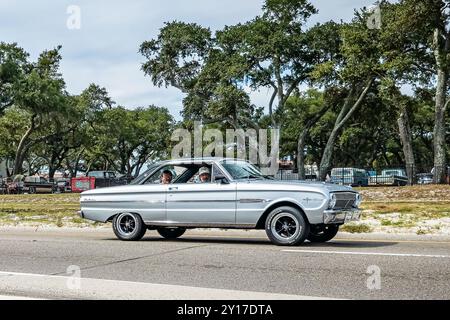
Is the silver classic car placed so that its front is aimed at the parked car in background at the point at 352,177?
no

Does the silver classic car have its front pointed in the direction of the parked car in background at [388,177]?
no

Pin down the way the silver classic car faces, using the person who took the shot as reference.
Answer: facing the viewer and to the right of the viewer
